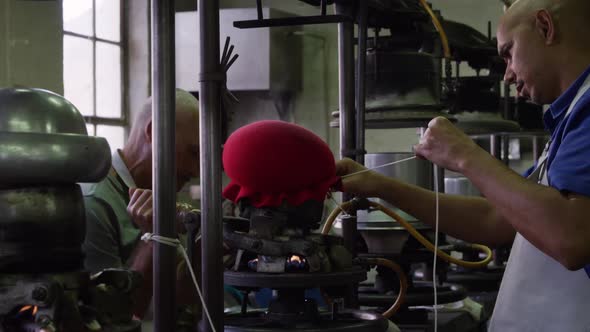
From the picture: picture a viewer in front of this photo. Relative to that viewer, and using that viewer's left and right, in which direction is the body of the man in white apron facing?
facing to the left of the viewer

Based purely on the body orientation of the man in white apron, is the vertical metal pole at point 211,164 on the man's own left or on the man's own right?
on the man's own left

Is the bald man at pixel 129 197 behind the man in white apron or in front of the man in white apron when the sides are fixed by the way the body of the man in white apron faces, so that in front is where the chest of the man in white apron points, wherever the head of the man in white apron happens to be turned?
in front

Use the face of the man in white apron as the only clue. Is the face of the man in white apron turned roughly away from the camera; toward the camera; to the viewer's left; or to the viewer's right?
to the viewer's left

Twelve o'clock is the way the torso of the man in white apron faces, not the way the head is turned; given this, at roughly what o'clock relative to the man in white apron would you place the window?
The window is roughly at 2 o'clock from the man in white apron.

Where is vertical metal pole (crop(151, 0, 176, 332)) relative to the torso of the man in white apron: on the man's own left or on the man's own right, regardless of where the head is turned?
on the man's own left

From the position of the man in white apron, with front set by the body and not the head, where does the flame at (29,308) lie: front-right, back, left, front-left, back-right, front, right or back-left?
front-left
